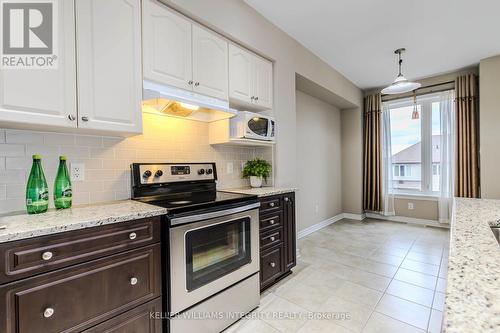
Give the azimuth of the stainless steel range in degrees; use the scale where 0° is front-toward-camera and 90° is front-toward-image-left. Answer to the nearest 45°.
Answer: approximately 315°

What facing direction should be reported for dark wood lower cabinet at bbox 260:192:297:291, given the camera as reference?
facing the viewer and to the right of the viewer

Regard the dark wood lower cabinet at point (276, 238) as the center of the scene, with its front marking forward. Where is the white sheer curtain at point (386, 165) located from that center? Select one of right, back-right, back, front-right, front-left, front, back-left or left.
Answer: left

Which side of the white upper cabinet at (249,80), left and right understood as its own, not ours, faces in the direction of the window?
left

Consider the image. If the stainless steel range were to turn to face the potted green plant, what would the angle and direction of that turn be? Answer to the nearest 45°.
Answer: approximately 90° to its left

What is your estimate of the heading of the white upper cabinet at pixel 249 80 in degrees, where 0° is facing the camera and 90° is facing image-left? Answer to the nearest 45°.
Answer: approximately 315°

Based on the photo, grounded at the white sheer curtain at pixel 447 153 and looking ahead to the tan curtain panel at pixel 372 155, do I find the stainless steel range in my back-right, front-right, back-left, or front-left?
front-left

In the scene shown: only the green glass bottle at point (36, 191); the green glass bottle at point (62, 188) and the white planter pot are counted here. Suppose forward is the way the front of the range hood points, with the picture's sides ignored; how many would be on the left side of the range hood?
1

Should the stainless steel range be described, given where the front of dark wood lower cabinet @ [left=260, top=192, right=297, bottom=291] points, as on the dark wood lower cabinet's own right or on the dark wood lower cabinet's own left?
on the dark wood lower cabinet's own right

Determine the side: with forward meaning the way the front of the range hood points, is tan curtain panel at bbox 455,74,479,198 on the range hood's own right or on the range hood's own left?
on the range hood's own left
